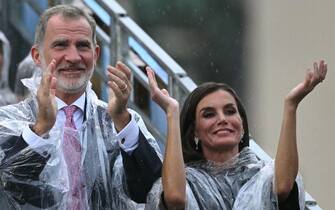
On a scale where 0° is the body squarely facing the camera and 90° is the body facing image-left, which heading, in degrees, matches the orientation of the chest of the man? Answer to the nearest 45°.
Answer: approximately 0°

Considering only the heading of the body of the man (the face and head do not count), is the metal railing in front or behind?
behind

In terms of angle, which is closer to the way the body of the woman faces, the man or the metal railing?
the man

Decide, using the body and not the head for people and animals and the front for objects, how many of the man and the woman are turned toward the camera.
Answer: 2

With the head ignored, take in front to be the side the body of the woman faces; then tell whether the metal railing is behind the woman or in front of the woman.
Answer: behind

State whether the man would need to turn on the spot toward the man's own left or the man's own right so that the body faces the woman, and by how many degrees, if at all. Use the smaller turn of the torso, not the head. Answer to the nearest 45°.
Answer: approximately 90° to the man's own left

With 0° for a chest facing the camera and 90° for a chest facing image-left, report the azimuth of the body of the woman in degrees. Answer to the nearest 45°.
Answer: approximately 0°

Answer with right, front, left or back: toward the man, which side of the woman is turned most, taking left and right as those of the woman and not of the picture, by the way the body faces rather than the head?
right
